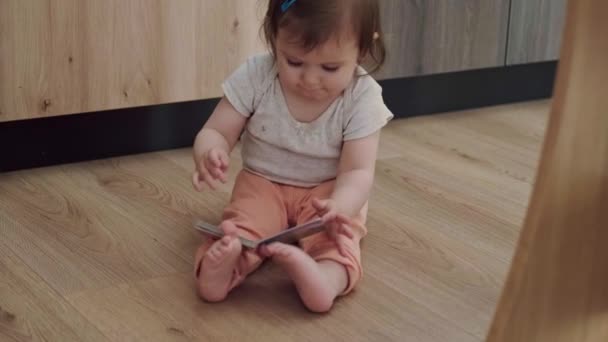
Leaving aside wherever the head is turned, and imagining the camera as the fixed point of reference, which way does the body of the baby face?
toward the camera

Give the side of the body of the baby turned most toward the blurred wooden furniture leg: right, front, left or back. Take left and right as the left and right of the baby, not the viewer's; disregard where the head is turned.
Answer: front

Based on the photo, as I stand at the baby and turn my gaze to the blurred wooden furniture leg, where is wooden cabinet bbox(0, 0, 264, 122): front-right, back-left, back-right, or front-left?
back-right
